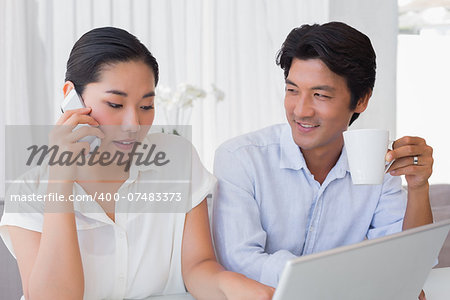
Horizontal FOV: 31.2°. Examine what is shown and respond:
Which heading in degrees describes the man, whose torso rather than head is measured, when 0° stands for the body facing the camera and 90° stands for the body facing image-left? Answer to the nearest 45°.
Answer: approximately 0°

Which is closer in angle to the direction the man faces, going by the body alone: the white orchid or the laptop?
the laptop

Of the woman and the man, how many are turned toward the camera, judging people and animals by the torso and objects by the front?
2

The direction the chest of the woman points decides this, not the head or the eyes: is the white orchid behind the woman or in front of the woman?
behind

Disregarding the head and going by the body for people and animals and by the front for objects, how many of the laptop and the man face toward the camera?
1

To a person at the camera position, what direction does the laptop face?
facing away from the viewer and to the left of the viewer

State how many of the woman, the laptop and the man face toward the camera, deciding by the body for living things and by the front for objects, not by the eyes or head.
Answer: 2

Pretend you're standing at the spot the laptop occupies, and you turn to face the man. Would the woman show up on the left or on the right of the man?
left
